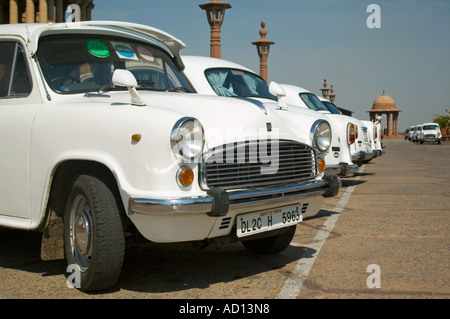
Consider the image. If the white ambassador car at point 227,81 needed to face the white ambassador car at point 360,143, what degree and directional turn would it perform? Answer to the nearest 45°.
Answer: approximately 90° to its left

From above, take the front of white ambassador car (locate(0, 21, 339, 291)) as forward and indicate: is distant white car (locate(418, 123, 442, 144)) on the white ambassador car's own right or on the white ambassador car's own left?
on the white ambassador car's own left

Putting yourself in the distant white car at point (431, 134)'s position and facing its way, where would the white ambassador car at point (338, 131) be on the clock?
The white ambassador car is roughly at 12 o'clock from the distant white car.

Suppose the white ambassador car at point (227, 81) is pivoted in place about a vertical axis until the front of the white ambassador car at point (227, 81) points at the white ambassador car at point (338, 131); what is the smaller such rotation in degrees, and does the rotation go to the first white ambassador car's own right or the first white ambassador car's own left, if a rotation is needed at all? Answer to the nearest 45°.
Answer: approximately 90° to the first white ambassador car's own left

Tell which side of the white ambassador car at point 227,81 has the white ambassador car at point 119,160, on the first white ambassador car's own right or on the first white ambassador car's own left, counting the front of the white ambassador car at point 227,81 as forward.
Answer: on the first white ambassador car's own right

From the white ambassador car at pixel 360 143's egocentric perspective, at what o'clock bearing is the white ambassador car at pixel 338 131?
the white ambassador car at pixel 338 131 is roughly at 2 o'clock from the white ambassador car at pixel 360 143.

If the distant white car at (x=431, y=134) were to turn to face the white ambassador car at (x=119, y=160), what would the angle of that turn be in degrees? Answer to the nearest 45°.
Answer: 0° — it already faces it

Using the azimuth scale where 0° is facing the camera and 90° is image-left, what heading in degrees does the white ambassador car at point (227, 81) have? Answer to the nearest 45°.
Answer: approximately 315°

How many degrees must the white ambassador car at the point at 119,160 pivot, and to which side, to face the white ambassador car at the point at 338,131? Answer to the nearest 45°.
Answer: approximately 90° to its left
